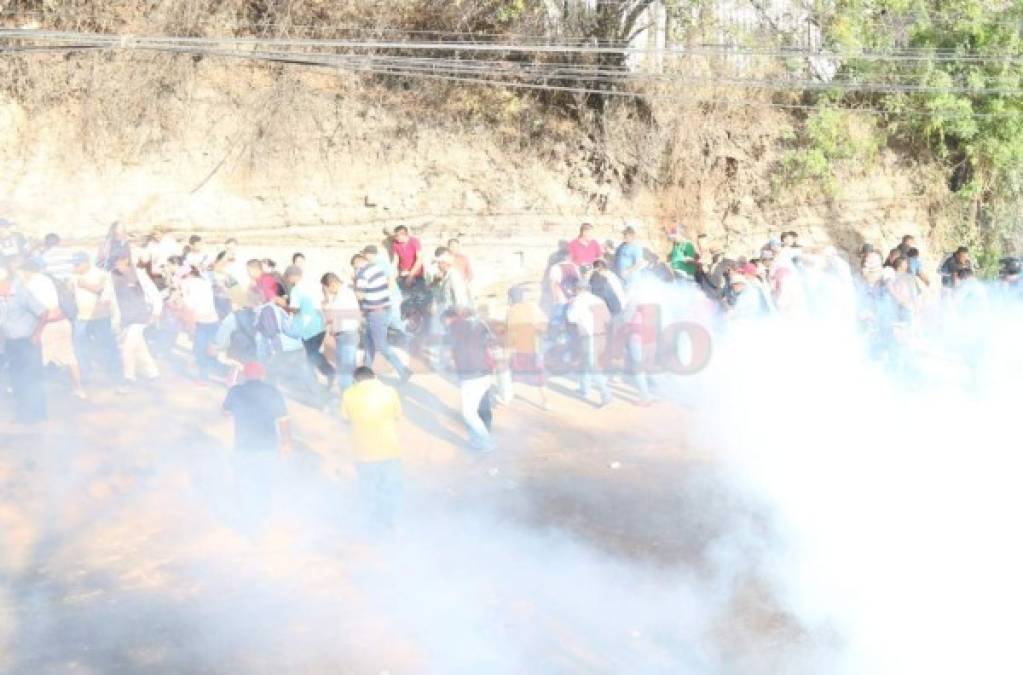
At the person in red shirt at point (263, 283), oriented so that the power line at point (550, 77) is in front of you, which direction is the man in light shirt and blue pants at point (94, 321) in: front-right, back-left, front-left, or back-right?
back-left

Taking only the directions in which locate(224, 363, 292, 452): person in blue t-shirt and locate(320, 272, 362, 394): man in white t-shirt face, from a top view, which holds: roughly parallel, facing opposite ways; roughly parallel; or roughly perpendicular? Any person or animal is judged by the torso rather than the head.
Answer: roughly perpendicular

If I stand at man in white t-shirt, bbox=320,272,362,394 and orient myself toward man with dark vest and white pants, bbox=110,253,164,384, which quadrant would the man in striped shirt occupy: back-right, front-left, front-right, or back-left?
back-right

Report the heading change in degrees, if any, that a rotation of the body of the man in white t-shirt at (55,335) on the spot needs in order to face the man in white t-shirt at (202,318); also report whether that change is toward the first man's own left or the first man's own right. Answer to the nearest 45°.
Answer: approximately 180°

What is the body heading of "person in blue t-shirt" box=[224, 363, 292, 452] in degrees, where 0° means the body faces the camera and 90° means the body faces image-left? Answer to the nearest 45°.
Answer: approximately 180°

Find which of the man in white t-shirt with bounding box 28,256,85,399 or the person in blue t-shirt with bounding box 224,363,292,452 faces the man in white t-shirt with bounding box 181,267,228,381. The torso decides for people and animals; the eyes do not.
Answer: the person in blue t-shirt

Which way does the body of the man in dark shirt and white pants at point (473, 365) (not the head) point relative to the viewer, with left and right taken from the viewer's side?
facing to the left of the viewer

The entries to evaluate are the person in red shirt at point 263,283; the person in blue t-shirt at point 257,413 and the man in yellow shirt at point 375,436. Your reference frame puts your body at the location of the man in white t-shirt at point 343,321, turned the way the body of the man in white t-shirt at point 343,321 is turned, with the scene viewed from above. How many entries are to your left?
2

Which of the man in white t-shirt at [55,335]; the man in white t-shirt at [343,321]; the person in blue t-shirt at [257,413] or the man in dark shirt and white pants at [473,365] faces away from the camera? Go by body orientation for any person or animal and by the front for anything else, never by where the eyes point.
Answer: the person in blue t-shirt

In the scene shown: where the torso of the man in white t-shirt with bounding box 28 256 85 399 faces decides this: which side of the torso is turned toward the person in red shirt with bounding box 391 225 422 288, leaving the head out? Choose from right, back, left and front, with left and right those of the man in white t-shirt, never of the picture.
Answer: back

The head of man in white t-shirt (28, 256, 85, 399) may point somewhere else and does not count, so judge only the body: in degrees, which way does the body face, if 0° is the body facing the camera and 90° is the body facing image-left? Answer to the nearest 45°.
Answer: approximately 90°

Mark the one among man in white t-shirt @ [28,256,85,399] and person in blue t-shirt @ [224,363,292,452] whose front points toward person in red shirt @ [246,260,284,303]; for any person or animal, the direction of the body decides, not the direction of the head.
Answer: the person in blue t-shirt
